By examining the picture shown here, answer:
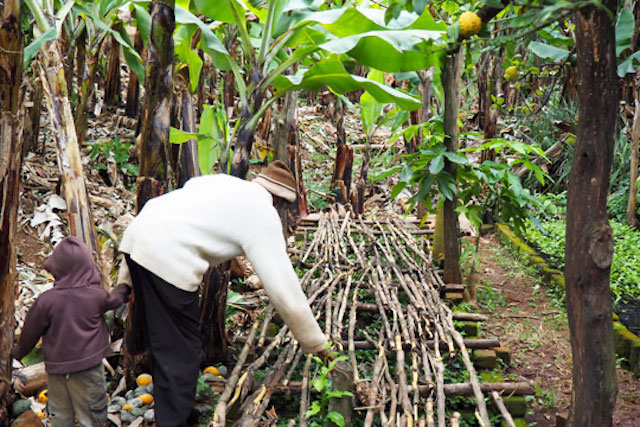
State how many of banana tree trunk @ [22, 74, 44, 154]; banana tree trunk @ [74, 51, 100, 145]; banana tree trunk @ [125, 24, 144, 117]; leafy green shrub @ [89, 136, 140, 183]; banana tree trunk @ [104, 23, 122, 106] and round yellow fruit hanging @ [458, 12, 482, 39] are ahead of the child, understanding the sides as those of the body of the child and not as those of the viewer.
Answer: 5

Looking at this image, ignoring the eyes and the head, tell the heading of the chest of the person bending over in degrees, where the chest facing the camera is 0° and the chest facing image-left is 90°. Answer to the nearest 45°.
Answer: approximately 270°

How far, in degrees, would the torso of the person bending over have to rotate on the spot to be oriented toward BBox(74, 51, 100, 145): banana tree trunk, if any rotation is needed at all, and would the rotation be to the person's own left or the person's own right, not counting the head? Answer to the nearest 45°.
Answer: approximately 90° to the person's own left

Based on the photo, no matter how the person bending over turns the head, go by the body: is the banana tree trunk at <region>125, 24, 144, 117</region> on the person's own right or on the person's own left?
on the person's own left

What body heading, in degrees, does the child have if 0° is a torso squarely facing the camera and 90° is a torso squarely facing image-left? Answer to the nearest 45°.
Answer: approximately 180°

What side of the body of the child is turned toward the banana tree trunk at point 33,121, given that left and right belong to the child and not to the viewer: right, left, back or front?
front

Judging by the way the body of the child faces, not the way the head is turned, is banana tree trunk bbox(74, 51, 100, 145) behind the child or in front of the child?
in front

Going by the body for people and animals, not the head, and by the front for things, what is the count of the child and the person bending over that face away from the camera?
1

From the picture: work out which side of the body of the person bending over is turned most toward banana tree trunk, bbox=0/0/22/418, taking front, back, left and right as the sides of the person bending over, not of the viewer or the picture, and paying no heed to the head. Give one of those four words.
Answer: back

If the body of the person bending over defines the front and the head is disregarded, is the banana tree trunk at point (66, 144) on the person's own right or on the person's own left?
on the person's own left

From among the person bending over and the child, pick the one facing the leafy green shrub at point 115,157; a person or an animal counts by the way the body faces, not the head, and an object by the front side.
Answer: the child
